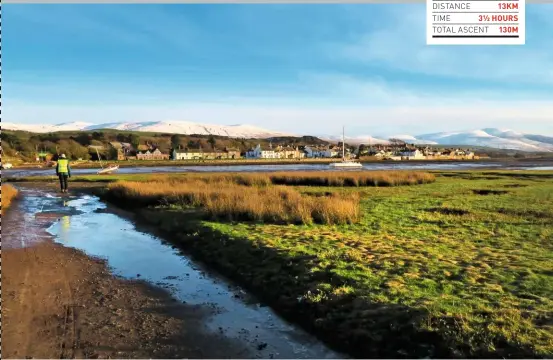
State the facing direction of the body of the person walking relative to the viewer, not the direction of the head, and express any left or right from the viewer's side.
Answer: facing away from the viewer
